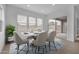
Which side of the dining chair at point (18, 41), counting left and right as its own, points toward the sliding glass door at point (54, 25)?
front

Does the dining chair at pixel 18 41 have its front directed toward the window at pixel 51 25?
yes

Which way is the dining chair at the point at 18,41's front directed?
to the viewer's right

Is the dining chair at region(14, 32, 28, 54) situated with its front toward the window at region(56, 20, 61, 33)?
yes
